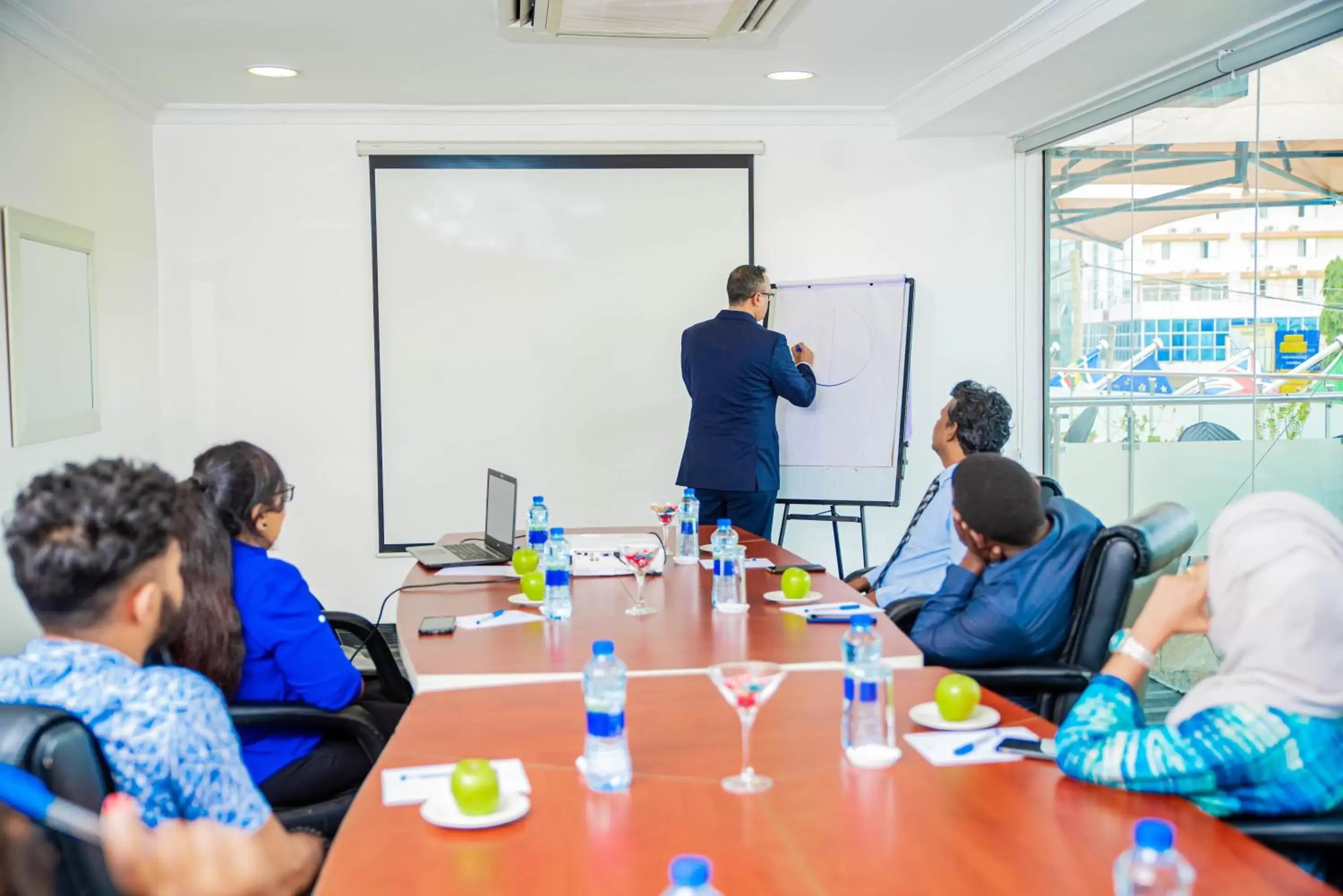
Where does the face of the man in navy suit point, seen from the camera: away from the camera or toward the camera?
away from the camera

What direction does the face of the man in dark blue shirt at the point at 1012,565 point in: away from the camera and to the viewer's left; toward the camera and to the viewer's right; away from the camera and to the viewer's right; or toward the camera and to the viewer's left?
away from the camera and to the viewer's left

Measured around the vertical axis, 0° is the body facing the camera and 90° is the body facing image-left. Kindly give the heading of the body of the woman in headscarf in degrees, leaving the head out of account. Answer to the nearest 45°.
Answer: approximately 135°

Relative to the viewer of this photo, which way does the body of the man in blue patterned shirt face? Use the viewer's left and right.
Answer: facing away from the viewer and to the right of the viewer

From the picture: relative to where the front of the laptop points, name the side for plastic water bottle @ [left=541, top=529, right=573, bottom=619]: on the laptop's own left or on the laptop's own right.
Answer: on the laptop's own left

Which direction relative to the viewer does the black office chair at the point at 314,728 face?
to the viewer's right

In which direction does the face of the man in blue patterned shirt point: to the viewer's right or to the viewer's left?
to the viewer's right

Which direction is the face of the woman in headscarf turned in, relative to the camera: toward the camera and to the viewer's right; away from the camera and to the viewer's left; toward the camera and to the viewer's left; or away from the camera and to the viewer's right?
away from the camera and to the viewer's left

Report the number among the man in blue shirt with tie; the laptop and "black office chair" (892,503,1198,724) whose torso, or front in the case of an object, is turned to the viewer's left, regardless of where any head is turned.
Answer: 3

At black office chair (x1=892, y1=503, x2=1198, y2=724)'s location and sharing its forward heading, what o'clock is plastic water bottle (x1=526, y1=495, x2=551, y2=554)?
The plastic water bottle is roughly at 1 o'clock from the black office chair.

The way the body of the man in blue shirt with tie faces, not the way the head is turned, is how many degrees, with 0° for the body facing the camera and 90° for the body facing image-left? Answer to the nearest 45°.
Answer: approximately 90°

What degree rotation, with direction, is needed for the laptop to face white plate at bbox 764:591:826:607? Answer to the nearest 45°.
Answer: approximately 135° to its left

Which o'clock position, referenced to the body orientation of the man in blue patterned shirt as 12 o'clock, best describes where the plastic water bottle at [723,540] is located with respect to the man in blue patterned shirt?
The plastic water bottle is roughly at 12 o'clock from the man in blue patterned shirt.

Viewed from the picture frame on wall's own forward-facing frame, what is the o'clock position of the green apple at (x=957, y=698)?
The green apple is roughly at 1 o'clock from the picture frame on wall.
